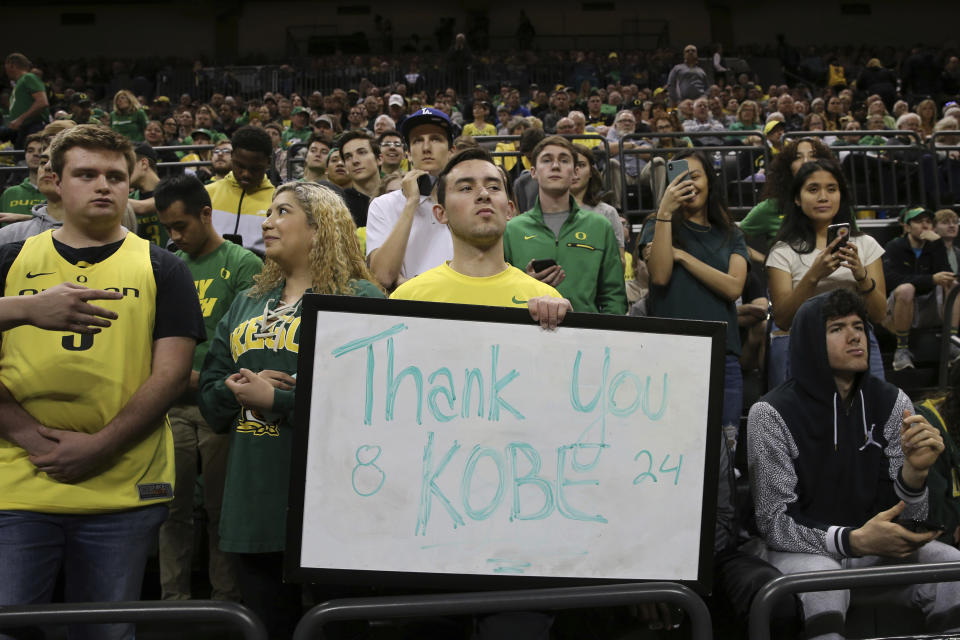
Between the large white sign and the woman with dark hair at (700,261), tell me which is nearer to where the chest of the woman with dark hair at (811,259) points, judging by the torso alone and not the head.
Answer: the large white sign

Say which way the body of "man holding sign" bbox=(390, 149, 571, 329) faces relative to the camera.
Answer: toward the camera

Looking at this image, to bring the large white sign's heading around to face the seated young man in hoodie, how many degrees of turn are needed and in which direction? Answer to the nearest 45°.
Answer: approximately 135° to its left

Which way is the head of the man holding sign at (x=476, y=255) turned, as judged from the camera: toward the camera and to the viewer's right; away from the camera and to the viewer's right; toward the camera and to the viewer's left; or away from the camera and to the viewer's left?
toward the camera and to the viewer's right

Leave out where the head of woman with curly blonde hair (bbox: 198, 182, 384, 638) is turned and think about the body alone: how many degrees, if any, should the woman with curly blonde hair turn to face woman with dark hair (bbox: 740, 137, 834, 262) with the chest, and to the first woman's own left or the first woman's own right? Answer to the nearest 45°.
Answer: approximately 180°

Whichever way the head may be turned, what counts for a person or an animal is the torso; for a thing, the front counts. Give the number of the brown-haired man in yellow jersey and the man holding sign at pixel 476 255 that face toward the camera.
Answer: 2

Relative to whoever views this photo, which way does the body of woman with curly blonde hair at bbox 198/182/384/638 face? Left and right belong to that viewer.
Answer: facing the viewer and to the left of the viewer

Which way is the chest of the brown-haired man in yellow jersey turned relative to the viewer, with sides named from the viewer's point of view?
facing the viewer

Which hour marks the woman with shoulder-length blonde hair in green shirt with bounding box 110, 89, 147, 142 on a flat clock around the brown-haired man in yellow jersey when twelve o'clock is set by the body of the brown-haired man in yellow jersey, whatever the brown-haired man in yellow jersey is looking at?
The woman with shoulder-length blonde hair in green shirt is roughly at 6 o'clock from the brown-haired man in yellow jersey.

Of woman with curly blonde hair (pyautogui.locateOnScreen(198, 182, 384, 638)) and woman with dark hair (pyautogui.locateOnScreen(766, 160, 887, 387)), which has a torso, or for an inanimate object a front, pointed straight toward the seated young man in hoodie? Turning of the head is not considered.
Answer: the woman with dark hair

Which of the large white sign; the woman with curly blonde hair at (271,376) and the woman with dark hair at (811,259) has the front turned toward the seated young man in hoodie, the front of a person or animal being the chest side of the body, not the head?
the woman with dark hair
